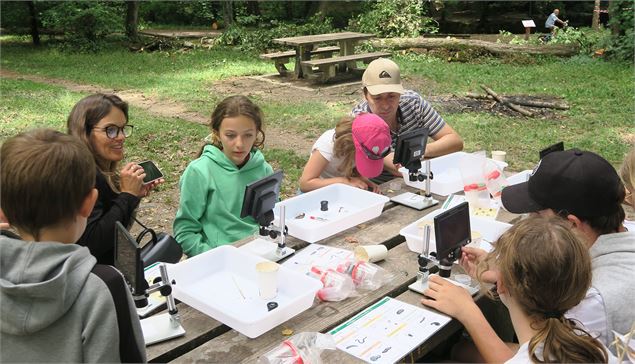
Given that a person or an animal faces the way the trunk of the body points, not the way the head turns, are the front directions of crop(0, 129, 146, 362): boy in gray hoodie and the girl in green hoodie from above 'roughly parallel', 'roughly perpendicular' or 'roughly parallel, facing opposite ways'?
roughly perpendicular

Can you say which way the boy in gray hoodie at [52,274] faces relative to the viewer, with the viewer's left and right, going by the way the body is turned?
facing away from the viewer and to the right of the viewer

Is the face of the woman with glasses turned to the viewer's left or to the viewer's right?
to the viewer's right

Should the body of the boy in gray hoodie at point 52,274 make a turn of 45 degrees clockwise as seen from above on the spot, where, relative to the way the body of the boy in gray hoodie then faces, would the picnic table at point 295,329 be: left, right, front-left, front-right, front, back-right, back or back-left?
front

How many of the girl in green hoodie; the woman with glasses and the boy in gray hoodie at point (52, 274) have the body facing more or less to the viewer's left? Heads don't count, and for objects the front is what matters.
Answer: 0

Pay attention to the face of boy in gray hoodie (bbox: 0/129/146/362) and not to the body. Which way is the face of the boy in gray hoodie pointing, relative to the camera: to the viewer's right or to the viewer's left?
to the viewer's right

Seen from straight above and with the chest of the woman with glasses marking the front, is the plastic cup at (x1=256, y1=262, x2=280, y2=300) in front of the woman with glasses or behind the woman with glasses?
in front

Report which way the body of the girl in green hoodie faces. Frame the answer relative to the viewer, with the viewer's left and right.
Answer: facing the viewer and to the right of the viewer

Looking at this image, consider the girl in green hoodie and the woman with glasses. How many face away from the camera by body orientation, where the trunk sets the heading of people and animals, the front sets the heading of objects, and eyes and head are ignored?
0

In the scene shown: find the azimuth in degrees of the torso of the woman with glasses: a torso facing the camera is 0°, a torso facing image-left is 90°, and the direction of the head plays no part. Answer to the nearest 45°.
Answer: approximately 315°

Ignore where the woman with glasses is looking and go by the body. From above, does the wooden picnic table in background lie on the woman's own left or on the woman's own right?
on the woman's own left

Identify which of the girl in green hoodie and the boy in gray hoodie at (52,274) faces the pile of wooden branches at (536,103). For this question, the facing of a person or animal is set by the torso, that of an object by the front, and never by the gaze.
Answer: the boy in gray hoodie

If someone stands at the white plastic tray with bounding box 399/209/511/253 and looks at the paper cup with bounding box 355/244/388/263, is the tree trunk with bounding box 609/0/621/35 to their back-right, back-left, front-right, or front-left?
back-right

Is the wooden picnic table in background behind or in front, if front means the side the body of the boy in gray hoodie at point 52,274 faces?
in front
